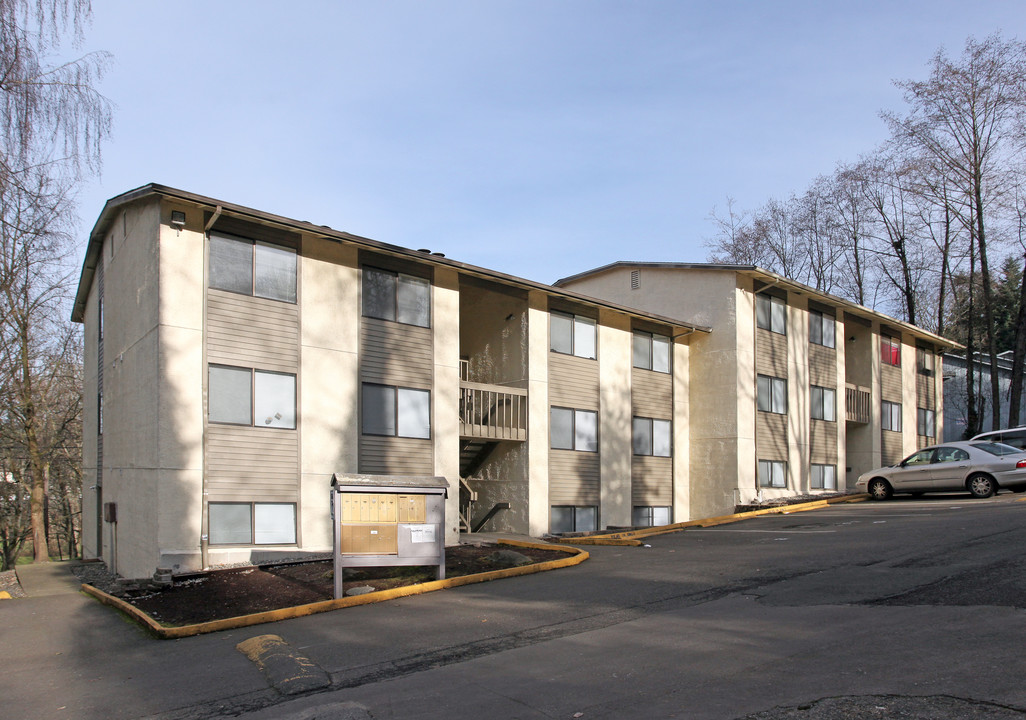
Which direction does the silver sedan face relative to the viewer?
to the viewer's left

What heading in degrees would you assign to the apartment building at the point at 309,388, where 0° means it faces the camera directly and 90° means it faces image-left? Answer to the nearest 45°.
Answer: approximately 315°

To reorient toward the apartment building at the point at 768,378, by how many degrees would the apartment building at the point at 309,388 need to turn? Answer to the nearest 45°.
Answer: approximately 90° to its left

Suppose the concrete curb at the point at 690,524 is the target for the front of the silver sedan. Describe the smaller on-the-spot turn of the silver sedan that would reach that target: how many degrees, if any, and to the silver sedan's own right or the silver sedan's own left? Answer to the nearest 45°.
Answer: approximately 45° to the silver sedan's own left

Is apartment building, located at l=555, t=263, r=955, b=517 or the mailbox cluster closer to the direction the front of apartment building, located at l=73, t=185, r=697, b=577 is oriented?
the mailbox cluster

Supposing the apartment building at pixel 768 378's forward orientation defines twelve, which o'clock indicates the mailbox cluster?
The mailbox cluster is roughly at 2 o'clock from the apartment building.

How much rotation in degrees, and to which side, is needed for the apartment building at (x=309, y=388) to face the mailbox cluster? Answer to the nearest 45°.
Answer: approximately 45° to its right

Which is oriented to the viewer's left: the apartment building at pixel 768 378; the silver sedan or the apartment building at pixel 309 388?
the silver sedan

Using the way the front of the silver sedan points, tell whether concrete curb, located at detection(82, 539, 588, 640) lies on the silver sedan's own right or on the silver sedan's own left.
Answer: on the silver sedan's own left
